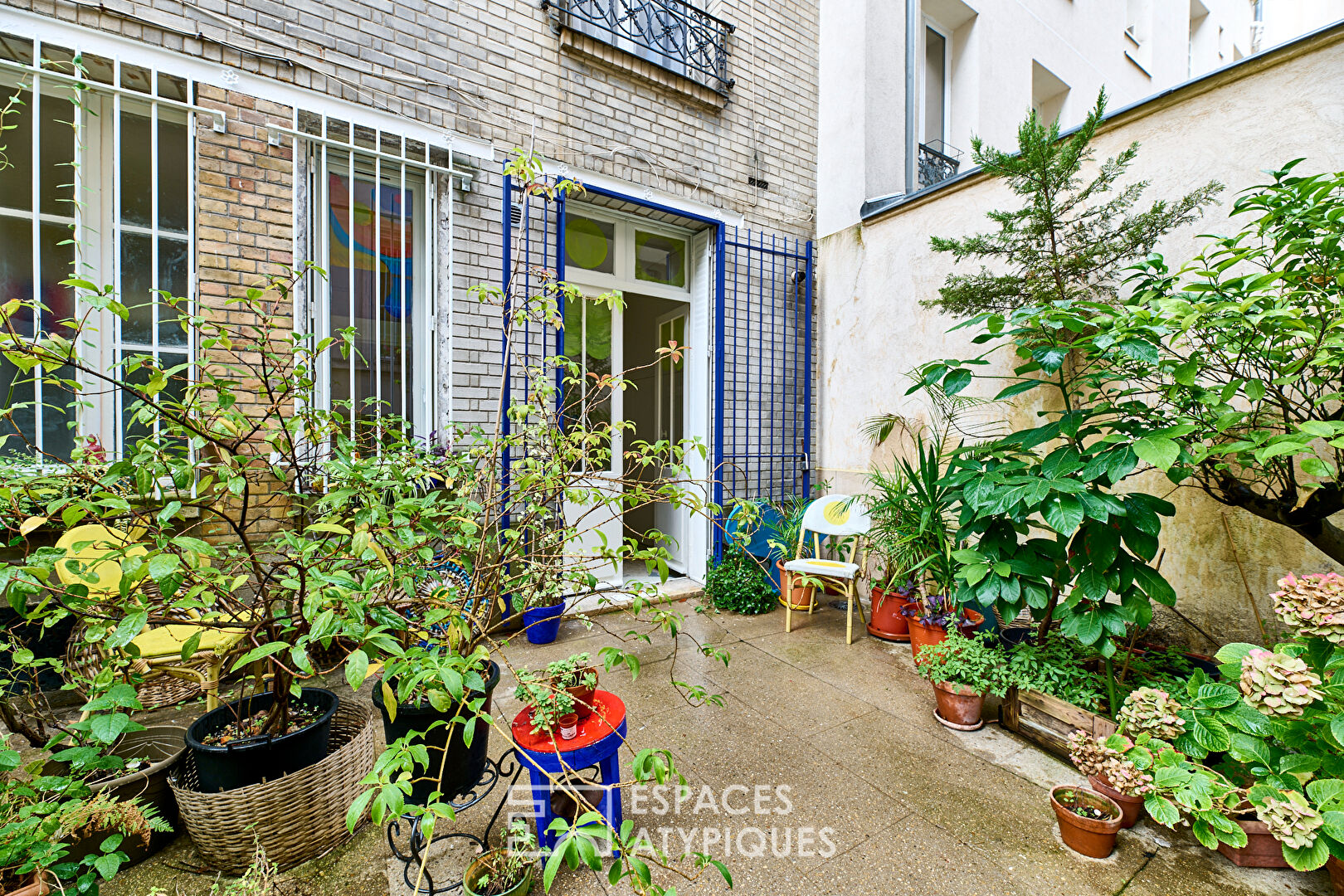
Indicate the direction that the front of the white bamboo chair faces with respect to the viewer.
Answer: facing the viewer and to the left of the viewer

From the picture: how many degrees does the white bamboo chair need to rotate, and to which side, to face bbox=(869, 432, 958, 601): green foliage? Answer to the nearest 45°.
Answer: approximately 90° to its left

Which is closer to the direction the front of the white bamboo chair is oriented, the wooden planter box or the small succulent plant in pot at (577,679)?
the small succulent plant in pot

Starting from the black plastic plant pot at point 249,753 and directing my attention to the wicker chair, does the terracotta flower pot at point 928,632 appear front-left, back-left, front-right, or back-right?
back-right

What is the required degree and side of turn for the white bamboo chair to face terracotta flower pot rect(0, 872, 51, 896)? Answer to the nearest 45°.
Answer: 0° — it already faces it

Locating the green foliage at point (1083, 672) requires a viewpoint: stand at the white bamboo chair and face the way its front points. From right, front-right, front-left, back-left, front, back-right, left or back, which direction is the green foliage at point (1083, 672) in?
left

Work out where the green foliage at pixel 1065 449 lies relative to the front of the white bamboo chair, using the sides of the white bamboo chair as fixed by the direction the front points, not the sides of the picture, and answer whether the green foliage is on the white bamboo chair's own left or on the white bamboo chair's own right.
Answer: on the white bamboo chair's own left

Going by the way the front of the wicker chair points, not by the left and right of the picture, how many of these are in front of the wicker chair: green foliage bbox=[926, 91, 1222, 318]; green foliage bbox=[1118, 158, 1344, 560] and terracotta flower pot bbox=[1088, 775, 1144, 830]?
3

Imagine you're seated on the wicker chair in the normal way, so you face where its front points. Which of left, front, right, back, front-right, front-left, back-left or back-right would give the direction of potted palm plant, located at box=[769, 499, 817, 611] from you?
front-left

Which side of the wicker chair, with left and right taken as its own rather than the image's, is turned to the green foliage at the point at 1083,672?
front

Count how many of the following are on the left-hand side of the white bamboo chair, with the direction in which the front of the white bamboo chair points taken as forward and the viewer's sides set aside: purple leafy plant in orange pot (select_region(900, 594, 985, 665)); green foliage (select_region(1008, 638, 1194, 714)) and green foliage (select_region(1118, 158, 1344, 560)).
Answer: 3

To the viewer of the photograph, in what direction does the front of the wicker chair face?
facing the viewer and to the right of the viewer

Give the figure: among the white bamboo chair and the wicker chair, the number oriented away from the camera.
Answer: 0

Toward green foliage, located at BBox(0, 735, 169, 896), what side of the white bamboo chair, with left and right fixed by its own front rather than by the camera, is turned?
front

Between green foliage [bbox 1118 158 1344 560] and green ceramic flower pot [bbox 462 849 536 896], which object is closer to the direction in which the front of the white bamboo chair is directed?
the green ceramic flower pot

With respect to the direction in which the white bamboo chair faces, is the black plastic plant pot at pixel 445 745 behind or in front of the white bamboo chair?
in front
